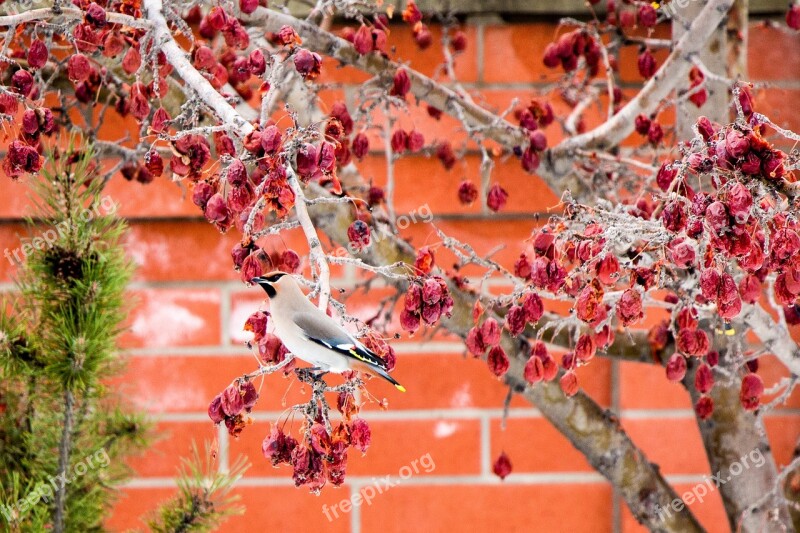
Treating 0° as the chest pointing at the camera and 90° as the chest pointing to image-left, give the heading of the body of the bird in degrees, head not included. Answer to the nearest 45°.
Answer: approximately 90°

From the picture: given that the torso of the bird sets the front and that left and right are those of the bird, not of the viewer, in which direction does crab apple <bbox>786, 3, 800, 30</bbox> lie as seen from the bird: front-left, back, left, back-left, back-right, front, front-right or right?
back-right
